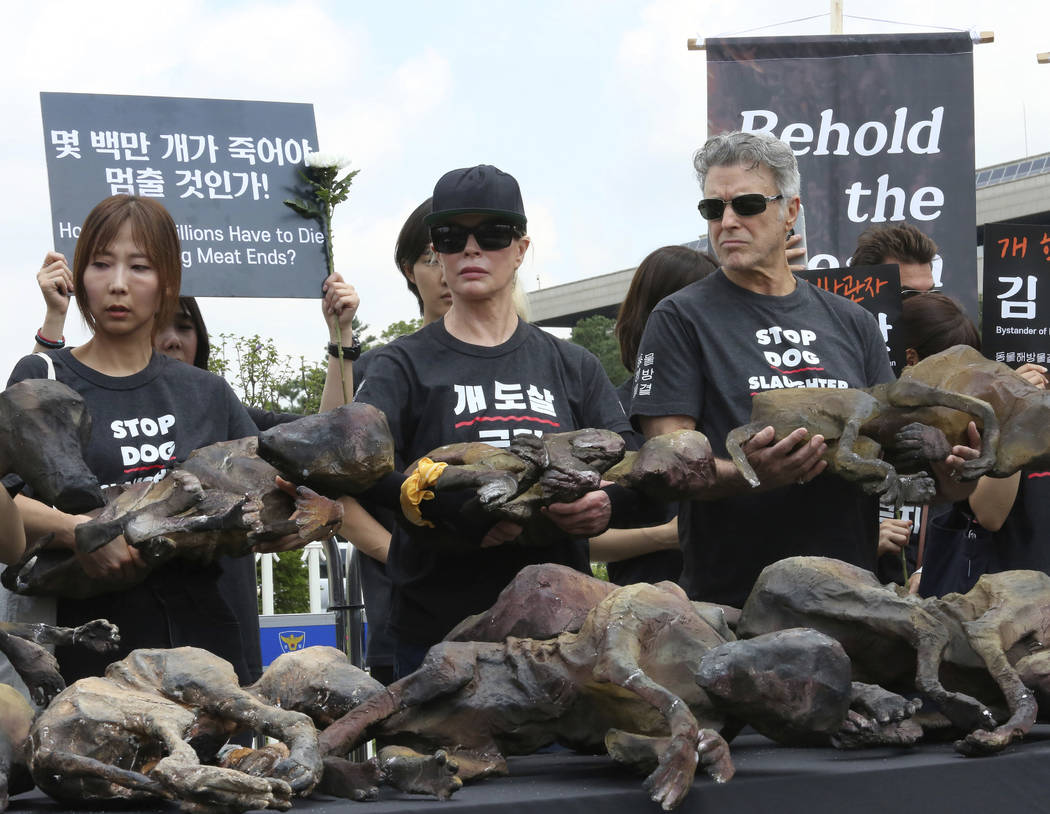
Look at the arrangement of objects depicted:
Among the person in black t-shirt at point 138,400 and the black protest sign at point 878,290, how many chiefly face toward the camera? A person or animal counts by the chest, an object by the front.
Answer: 2

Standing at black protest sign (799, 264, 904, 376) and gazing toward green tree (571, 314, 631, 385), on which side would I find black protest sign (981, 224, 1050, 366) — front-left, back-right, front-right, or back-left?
back-right

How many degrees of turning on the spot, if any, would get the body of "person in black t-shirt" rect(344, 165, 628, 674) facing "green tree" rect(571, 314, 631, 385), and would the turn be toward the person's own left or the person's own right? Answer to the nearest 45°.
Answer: approximately 180°

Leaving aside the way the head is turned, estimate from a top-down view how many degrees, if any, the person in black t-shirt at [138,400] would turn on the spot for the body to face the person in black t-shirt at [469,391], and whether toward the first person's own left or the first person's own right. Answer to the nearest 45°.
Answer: approximately 90° to the first person's own left

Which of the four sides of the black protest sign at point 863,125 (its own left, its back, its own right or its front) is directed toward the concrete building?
back

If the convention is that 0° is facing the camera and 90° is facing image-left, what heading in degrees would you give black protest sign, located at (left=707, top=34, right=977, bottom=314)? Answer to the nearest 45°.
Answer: approximately 0°

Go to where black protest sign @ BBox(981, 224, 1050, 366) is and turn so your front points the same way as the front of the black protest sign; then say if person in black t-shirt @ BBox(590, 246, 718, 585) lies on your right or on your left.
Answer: on your right

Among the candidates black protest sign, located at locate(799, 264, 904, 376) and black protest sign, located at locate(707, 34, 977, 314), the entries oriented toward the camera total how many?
2

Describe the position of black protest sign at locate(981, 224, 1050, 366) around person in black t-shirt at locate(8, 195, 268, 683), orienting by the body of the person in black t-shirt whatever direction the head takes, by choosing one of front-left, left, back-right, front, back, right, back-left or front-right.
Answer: left

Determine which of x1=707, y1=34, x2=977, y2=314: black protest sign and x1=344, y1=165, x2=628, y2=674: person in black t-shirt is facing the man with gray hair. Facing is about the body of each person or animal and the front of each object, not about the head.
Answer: the black protest sign

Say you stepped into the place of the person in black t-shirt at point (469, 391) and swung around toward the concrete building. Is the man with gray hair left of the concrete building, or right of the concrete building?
right

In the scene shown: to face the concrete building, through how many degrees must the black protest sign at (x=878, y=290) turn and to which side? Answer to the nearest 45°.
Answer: approximately 180°
